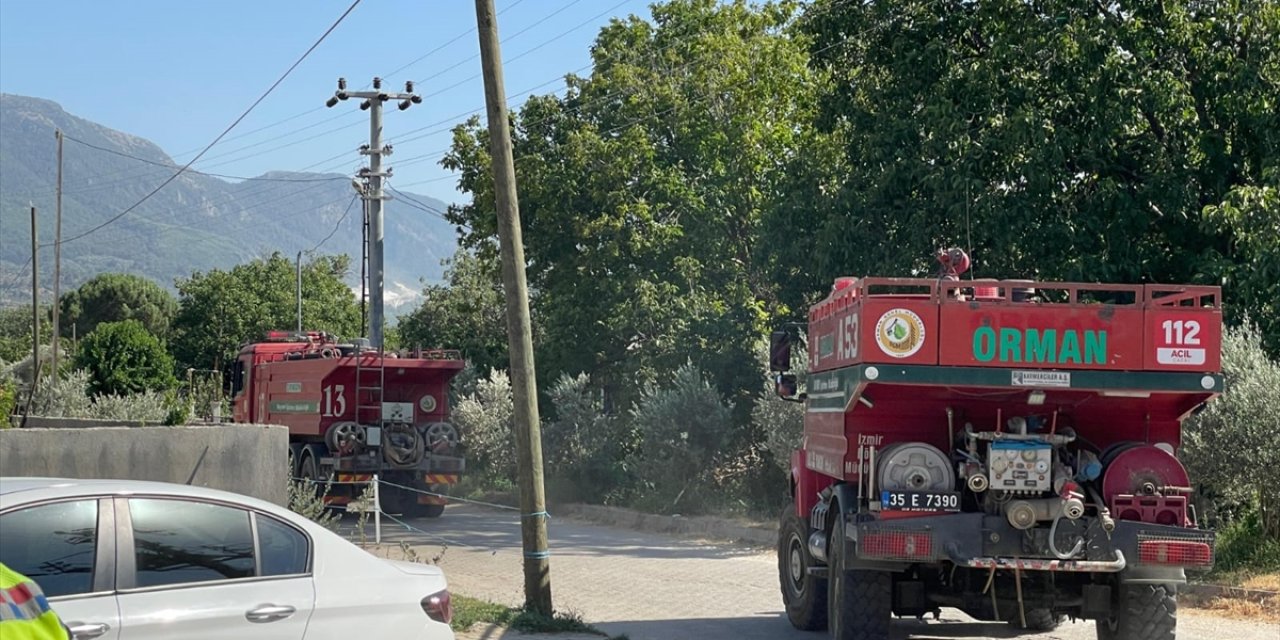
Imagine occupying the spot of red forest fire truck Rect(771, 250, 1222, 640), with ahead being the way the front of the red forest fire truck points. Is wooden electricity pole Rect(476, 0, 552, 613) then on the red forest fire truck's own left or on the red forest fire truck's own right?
on the red forest fire truck's own left

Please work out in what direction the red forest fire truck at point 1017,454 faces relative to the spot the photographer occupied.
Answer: facing away from the viewer

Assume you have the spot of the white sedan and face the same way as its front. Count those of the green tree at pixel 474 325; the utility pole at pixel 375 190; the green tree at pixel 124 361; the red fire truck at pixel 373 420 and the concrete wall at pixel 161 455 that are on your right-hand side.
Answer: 5

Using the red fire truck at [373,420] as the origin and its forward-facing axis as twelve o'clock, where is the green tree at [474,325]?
The green tree is roughly at 2 o'clock from the red fire truck.

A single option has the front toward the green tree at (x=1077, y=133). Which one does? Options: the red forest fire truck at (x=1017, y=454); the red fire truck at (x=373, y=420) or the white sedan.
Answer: the red forest fire truck

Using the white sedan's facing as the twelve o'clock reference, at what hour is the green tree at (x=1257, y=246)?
The green tree is roughly at 5 o'clock from the white sedan.

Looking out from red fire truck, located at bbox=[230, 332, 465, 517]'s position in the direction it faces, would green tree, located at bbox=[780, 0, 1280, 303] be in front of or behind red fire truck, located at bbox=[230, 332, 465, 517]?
behind

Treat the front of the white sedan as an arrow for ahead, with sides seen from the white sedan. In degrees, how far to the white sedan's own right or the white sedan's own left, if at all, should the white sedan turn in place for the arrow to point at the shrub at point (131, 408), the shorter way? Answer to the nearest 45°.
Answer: approximately 90° to the white sedan's own right

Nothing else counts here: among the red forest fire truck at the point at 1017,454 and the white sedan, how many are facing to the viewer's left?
1

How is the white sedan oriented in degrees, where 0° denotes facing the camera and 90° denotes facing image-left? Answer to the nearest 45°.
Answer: approximately 90°

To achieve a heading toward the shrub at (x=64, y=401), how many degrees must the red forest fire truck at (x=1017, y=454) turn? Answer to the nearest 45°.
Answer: approximately 45° to its left

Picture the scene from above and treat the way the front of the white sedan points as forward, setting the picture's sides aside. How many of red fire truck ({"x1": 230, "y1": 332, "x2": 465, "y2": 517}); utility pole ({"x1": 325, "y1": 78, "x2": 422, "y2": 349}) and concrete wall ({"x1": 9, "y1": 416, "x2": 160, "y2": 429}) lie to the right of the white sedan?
3

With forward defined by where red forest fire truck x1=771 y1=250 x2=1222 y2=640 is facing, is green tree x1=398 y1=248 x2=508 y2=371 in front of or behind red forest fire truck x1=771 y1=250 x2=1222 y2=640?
in front

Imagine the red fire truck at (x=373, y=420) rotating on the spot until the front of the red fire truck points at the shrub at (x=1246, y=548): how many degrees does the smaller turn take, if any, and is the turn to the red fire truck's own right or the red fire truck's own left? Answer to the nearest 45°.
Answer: approximately 180°

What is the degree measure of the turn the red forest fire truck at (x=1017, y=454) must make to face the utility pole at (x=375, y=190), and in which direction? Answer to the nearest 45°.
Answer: approximately 45° to its left
